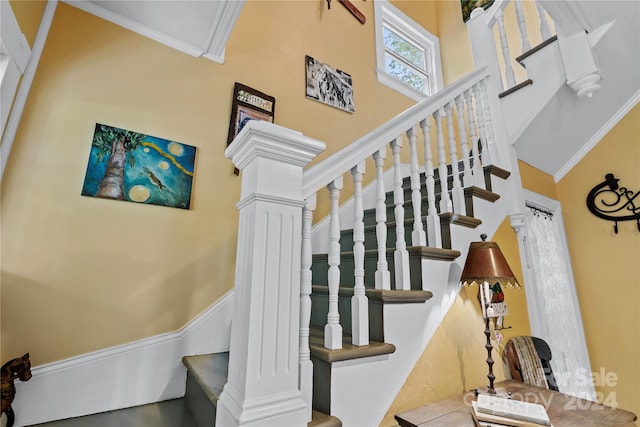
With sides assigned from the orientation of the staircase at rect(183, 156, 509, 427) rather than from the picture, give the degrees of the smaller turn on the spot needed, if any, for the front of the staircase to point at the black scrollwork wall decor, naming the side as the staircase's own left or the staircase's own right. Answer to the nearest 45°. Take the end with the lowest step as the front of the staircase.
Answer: approximately 180°

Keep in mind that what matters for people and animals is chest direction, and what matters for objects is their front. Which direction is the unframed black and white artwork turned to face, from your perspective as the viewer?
facing the viewer and to the right of the viewer

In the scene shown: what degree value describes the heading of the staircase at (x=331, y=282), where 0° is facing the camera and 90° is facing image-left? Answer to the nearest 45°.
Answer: approximately 45°

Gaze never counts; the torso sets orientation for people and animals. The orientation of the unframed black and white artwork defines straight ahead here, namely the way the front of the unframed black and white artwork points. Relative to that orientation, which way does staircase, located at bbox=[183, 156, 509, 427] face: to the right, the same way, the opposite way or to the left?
to the right

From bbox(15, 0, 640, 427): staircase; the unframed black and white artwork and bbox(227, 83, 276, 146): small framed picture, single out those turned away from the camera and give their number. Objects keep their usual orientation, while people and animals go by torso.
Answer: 0

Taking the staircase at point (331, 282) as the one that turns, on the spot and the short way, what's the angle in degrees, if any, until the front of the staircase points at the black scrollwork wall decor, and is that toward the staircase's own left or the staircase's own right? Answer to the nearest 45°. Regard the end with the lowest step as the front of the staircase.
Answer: approximately 180°

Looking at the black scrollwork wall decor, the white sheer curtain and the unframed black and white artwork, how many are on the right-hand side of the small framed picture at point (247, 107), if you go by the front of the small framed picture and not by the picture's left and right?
0

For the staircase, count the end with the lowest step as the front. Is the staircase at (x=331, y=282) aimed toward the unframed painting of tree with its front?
no

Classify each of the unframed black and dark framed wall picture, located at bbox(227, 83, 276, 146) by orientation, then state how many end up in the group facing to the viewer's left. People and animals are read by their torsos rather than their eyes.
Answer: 0

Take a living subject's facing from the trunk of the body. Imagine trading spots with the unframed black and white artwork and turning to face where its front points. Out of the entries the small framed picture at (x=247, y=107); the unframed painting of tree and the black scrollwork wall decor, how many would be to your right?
2

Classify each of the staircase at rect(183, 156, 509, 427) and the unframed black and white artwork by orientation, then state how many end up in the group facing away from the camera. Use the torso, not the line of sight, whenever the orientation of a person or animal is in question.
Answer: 0

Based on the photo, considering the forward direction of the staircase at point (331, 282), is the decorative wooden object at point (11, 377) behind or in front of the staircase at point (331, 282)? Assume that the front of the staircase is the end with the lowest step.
in front

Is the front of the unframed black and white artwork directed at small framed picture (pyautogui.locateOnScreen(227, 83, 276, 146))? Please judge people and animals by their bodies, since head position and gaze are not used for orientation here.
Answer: no

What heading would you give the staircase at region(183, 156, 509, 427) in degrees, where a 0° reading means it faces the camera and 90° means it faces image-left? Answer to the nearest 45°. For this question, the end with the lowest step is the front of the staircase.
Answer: approximately 45°
